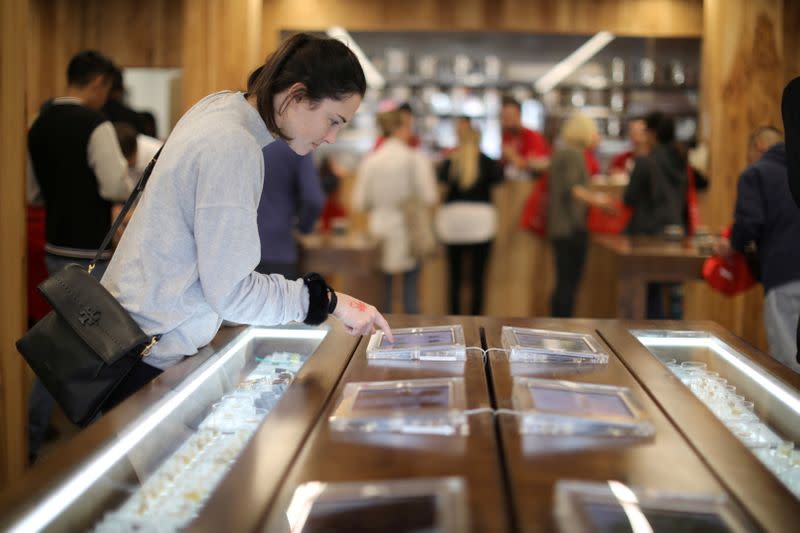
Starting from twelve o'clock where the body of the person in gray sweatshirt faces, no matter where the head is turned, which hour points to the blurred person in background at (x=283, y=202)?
The blurred person in background is roughly at 9 o'clock from the person in gray sweatshirt.

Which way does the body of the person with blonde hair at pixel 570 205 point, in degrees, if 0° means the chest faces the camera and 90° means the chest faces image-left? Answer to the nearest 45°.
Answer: approximately 270°

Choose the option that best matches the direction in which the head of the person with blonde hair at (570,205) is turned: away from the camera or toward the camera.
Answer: away from the camera

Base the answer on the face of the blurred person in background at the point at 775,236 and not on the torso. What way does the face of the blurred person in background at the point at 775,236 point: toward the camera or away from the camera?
away from the camera

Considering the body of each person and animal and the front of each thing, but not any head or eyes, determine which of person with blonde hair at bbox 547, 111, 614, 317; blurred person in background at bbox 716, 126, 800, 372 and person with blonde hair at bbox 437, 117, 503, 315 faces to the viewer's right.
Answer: person with blonde hair at bbox 547, 111, 614, 317

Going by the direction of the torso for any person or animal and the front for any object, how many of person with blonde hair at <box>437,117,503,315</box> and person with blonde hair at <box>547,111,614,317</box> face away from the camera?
1

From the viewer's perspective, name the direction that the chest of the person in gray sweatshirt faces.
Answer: to the viewer's right

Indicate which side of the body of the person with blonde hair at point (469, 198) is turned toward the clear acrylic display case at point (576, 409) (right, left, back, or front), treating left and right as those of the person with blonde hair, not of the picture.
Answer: back

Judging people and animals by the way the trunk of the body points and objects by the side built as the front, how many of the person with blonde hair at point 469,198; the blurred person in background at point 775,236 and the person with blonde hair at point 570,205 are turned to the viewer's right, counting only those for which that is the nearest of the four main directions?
1

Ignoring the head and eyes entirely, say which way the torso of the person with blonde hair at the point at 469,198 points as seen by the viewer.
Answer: away from the camera

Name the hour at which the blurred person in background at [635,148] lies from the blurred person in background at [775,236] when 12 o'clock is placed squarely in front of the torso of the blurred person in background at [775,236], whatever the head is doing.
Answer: the blurred person in background at [635,148] is roughly at 1 o'clock from the blurred person in background at [775,236].

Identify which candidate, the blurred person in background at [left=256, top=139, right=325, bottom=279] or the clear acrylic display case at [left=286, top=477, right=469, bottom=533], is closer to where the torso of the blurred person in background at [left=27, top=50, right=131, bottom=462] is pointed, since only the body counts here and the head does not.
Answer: the blurred person in background

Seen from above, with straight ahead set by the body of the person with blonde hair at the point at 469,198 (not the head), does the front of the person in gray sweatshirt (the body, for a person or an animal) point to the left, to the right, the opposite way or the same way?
to the right

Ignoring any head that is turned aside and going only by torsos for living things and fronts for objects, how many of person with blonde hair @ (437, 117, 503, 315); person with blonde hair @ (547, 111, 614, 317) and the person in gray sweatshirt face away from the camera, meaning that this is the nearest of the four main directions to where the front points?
1
